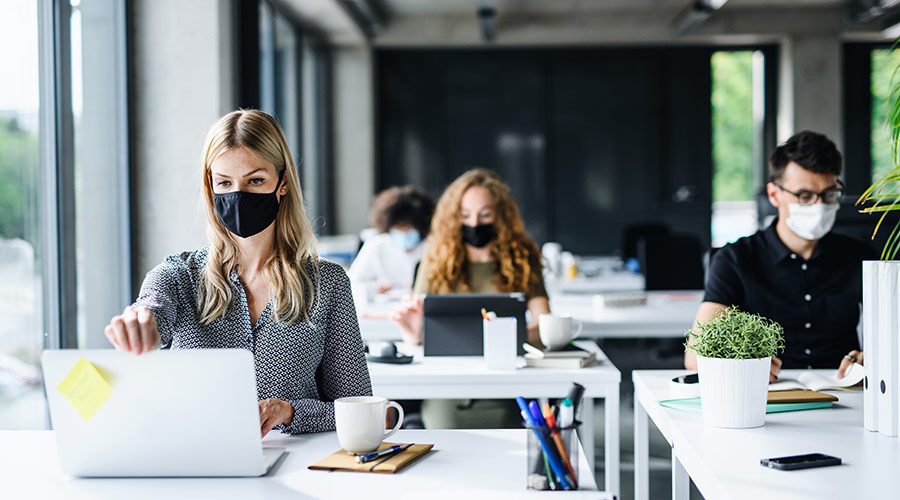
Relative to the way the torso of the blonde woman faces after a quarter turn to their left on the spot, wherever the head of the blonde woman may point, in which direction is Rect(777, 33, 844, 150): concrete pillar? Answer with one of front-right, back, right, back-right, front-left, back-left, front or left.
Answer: front-left

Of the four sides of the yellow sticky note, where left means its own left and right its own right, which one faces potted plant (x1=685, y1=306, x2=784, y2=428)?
left

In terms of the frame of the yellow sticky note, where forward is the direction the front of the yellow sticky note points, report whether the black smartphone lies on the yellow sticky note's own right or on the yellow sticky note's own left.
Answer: on the yellow sticky note's own left

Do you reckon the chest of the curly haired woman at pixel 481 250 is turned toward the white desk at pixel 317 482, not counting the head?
yes

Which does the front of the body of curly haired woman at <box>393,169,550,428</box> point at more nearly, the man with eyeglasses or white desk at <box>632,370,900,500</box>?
the white desk

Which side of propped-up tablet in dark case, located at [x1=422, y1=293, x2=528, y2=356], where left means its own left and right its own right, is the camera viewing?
back

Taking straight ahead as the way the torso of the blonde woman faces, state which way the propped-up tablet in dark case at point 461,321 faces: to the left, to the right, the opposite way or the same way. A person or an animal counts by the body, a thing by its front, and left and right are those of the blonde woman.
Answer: the opposite way

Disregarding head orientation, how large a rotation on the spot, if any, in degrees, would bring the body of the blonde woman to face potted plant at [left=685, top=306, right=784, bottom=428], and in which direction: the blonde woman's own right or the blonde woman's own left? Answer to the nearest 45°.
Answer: approximately 45° to the blonde woman's own left

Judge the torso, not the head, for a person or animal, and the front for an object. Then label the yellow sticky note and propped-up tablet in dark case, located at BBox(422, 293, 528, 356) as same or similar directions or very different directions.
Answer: very different directions

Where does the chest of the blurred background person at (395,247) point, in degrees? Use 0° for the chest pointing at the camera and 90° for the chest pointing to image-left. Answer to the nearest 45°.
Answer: approximately 315°

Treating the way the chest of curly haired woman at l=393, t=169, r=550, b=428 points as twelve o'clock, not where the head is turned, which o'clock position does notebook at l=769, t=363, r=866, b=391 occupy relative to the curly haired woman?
The notebook is roughly at 11 o'clock from the curly haired woman.

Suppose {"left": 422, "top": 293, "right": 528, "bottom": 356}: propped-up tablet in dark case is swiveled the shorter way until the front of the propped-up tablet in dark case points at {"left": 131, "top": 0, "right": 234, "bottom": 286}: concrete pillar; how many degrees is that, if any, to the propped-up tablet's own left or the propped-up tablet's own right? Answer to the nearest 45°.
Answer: approximately 45° to the propped-up tablet's own left
